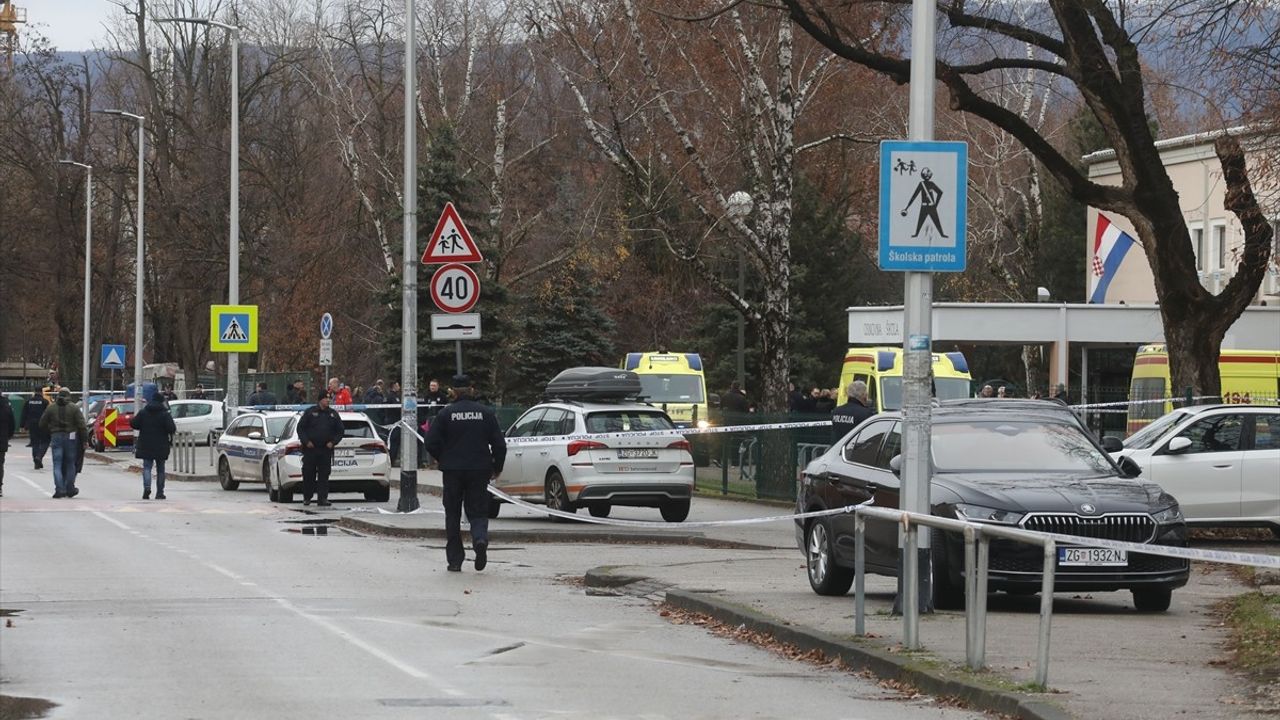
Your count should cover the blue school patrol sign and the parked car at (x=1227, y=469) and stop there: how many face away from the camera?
0

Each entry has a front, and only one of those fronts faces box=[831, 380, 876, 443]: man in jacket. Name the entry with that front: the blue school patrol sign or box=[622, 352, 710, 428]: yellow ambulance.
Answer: the yellow ambulance

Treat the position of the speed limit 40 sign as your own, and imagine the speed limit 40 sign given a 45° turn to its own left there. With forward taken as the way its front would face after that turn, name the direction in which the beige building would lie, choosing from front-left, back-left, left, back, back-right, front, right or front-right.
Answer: left

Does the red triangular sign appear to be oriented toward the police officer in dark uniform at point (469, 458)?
yes

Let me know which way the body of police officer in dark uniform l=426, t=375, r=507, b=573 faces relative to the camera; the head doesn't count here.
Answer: away from the camera

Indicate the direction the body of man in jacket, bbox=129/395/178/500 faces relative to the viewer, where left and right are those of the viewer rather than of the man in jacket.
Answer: facing away from the viewer

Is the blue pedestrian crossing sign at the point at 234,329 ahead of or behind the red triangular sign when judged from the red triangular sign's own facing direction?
behind

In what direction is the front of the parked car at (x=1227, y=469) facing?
to the viewer's left

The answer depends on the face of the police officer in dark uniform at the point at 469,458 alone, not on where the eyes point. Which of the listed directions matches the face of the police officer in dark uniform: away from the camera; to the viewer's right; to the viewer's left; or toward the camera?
away from the camera

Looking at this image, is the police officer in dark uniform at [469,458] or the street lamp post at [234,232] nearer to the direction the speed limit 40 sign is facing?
the police officer in dark uniform

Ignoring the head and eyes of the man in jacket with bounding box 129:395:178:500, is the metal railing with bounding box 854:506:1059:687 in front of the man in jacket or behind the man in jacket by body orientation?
behind

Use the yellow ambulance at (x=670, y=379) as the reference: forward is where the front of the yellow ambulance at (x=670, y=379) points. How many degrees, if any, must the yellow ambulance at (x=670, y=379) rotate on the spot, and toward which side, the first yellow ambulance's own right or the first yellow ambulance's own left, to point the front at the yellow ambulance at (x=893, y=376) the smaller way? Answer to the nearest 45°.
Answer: approximately 45° to the first yellow ambulance's own left

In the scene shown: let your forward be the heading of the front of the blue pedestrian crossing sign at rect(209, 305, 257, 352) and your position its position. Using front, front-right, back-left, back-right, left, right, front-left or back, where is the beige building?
left
